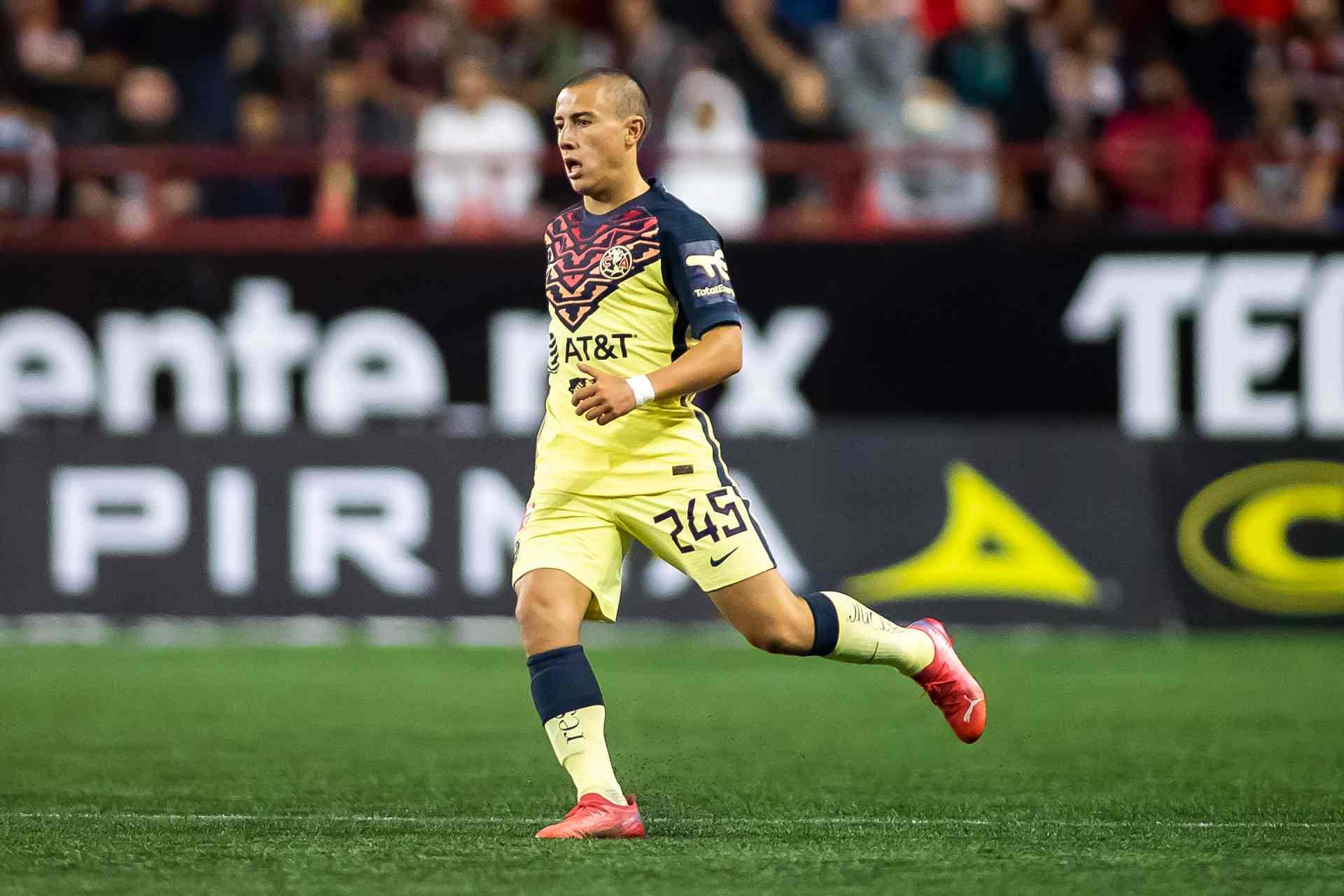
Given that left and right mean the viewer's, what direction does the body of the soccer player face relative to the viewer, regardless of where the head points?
facing the viewer and to the left of the viewer

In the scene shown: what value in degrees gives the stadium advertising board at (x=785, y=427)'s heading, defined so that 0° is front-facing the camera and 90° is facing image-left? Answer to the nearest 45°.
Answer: approximately 0°

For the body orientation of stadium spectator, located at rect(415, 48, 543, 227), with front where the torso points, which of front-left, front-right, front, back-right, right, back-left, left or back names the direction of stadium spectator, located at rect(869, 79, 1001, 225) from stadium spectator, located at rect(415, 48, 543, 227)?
left

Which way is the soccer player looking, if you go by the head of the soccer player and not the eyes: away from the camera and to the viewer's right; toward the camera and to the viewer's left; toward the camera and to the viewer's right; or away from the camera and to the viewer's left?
toward the camera and to the viewer's left

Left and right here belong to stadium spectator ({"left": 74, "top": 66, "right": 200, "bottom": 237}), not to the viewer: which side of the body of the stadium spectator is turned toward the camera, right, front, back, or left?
front

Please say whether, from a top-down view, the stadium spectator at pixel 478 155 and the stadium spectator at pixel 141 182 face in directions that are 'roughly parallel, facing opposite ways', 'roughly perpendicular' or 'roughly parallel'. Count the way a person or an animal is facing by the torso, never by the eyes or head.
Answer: roughly parallel

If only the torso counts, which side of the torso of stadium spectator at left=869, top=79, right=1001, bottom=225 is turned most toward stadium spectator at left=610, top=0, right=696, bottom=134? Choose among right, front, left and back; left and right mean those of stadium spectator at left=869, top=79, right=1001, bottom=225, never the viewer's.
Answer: right

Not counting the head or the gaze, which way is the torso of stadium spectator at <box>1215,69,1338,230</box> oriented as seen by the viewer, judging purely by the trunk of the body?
toward the camera

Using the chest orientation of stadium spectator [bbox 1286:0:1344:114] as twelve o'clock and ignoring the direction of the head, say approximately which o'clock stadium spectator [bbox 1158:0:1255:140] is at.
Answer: stadium spectator [bbox 1158:0:1255:140] is roughly at 3 o'clock from stadium spectator [bbox 1286:0:1344:114].

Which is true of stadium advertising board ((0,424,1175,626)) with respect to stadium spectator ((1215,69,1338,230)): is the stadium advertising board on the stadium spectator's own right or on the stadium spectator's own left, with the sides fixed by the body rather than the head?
on the stadium spectator's own right

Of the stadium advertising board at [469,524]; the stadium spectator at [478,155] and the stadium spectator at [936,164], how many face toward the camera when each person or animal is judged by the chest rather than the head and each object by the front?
3

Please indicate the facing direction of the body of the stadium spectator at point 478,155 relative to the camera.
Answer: toward the camera
